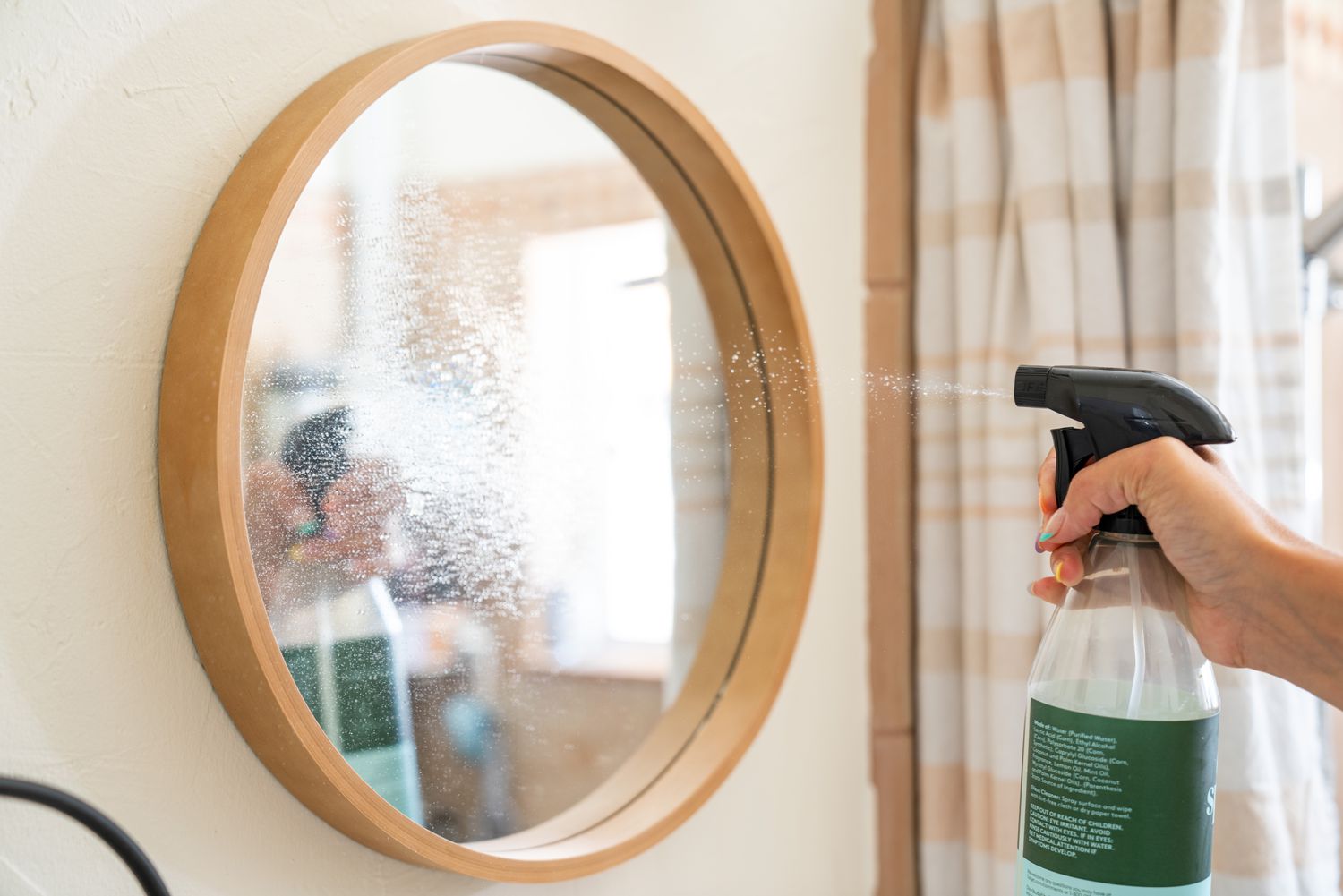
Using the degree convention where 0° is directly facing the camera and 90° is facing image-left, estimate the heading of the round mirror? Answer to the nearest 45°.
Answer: approximately 315°
